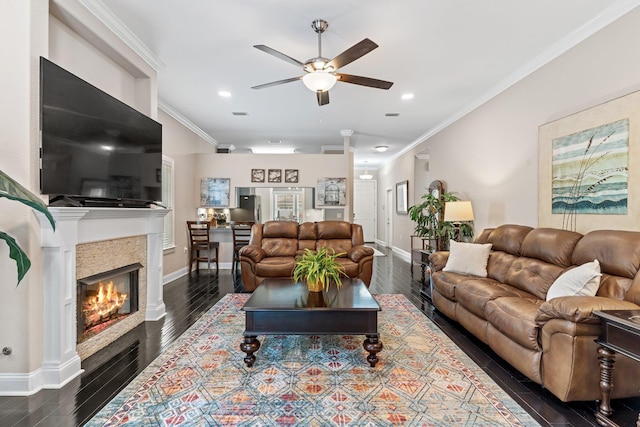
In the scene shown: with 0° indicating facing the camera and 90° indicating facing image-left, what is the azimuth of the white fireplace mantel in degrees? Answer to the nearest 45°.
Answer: approximately 315°

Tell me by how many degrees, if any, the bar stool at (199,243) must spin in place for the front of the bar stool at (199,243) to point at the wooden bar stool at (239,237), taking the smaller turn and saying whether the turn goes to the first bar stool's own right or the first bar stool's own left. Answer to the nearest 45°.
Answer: approximately 45° to the first bar stool's own right

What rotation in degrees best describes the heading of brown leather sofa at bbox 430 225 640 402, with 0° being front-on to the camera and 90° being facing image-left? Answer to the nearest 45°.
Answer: approximately 45°

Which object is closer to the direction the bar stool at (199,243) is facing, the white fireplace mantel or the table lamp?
the table lamp

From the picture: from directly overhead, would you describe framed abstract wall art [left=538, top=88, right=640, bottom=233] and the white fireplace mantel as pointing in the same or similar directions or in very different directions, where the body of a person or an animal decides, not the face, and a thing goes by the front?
very different directions

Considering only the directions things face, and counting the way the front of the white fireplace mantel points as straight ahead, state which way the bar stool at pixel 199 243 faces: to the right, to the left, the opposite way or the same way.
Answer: to the left

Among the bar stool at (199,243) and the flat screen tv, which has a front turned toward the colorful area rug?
the flat screen tv

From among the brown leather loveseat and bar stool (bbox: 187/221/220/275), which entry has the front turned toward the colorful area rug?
the brown leather loveseat

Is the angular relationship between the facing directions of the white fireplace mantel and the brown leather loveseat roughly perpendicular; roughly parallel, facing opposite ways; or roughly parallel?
roughly perpendicular

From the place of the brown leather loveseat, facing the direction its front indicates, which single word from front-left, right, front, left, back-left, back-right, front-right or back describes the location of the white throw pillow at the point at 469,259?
front-left

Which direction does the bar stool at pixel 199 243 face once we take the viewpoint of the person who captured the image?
facing away from the viewer and to the right of the viewer

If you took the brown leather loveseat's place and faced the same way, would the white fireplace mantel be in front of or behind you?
in front

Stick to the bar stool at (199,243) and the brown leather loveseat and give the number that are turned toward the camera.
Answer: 1
